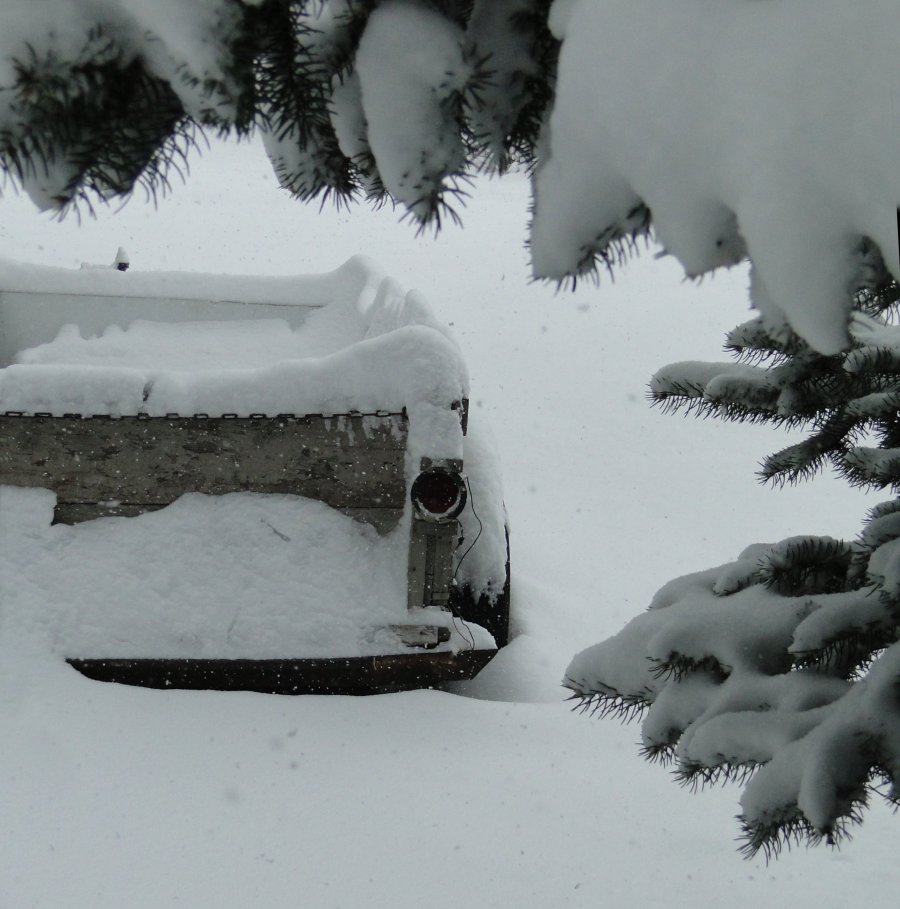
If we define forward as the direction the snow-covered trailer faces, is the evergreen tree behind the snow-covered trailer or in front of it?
behind

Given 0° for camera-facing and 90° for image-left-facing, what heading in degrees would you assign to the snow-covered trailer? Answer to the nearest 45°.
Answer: approximately 180°
